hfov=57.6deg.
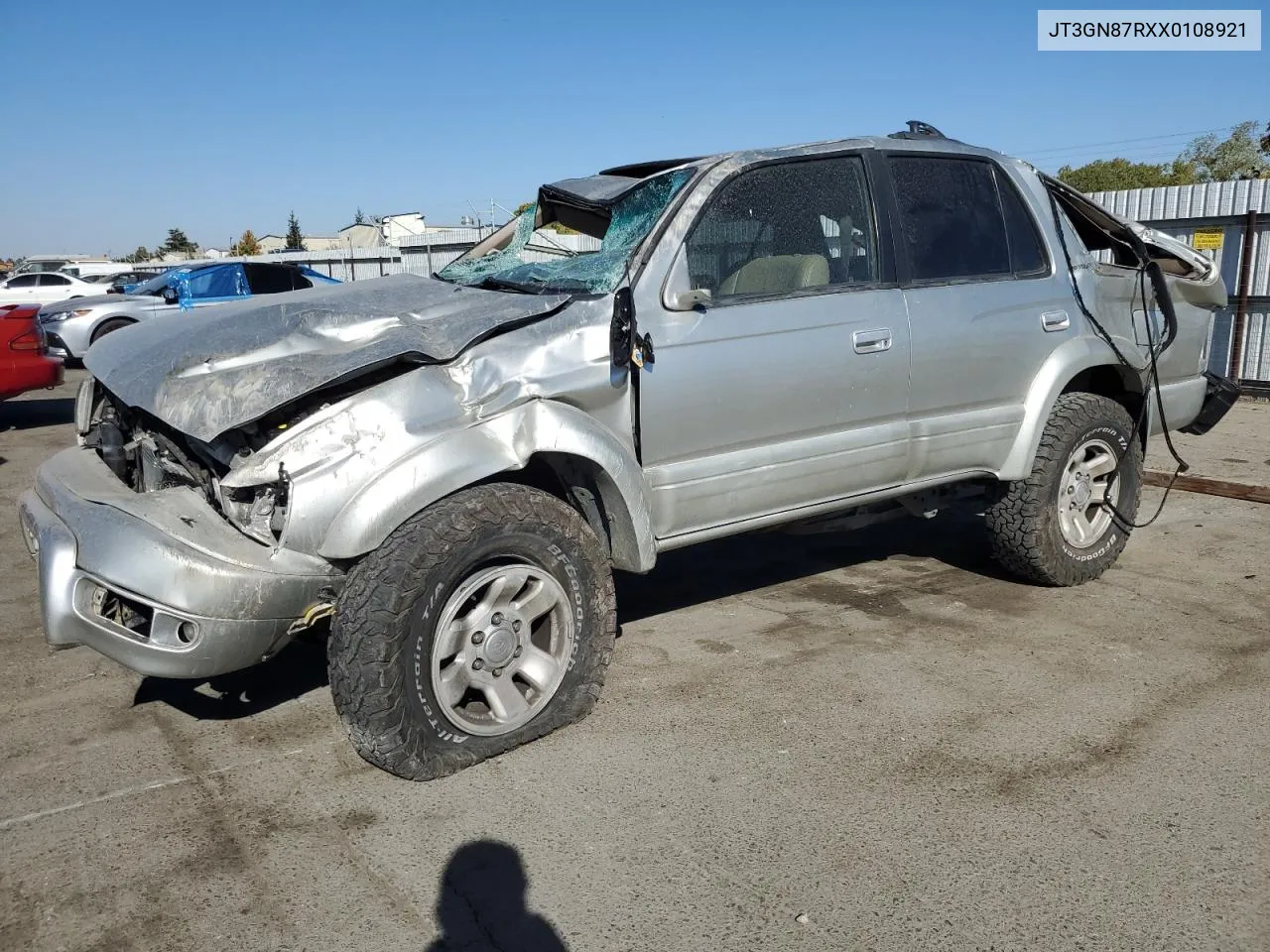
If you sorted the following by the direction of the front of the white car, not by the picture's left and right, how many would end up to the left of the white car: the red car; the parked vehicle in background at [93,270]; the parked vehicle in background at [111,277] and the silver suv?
2

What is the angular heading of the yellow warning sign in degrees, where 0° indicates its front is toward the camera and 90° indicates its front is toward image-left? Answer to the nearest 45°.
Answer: approximately 0°

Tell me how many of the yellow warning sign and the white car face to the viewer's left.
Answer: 1

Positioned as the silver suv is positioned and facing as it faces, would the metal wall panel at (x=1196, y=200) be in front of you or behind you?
behind

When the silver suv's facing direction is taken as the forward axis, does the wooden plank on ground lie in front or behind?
behind

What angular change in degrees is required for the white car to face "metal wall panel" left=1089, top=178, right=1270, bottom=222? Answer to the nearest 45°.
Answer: approximately 135° to its left

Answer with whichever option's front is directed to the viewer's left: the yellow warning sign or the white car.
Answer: the white car

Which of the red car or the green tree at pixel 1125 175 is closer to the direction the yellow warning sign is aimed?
the red car

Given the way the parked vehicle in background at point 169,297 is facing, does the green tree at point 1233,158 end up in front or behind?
behind

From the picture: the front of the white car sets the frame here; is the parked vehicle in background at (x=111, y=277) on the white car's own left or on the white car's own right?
on the white car's own right

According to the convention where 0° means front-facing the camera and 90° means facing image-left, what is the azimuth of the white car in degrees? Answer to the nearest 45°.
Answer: approximately 90°

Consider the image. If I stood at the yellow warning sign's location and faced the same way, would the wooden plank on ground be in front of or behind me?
in front

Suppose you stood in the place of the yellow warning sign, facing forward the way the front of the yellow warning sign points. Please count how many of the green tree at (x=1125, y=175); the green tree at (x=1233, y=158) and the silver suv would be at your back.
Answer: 2
